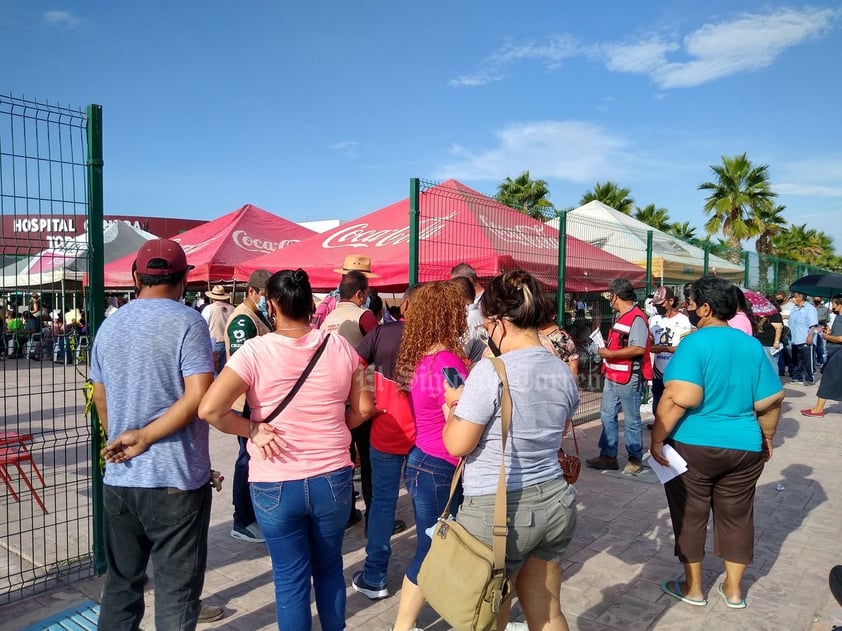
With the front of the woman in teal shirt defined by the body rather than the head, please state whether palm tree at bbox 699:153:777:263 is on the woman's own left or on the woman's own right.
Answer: on the woman's own right

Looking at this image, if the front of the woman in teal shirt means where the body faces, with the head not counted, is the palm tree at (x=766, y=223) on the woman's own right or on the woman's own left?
on the woman's own right

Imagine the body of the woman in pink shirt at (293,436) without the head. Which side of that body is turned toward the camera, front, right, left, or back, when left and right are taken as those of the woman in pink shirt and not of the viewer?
back

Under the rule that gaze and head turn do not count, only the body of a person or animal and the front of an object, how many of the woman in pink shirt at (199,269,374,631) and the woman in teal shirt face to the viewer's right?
0

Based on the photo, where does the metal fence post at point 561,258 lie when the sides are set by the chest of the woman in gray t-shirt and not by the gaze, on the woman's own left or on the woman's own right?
on the woman's own right

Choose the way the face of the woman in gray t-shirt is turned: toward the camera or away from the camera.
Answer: away from the camera

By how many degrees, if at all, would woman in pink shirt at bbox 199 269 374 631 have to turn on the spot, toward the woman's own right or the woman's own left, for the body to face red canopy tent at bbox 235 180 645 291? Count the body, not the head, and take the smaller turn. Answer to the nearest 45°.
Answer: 0° — they already face it

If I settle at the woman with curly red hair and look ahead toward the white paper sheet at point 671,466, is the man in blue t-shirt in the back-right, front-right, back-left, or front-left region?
back-right

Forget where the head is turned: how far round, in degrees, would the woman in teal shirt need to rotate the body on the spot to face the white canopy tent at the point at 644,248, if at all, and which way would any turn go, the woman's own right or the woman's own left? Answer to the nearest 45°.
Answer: approximately 45° to the woman's own right

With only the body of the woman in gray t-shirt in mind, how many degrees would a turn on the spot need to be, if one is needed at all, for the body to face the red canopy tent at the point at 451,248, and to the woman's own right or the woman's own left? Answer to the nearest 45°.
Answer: approximately 45° to the woman's own right

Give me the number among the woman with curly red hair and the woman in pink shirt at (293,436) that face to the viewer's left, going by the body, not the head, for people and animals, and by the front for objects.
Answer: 0

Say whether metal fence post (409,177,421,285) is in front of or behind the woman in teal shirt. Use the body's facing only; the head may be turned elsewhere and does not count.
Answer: in front

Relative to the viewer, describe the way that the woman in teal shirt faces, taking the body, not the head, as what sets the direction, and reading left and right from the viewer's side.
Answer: facing away from the viewer and to the left of the viewer

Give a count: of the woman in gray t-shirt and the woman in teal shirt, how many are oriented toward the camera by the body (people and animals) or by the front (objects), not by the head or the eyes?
0
